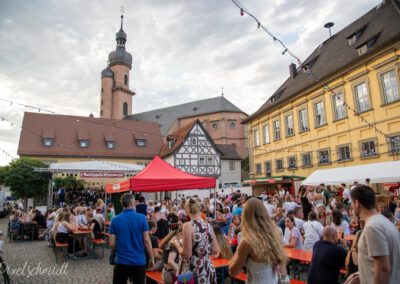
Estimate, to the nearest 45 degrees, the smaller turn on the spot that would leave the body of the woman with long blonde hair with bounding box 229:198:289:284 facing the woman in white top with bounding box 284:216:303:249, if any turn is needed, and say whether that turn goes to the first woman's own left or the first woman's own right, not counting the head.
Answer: approximately 45° to the first woman's own right

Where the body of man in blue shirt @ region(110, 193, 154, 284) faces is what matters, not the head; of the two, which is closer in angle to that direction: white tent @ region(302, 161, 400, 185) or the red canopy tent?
the red canopy tent

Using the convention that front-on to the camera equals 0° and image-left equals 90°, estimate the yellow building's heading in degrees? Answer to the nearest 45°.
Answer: approximately 45°

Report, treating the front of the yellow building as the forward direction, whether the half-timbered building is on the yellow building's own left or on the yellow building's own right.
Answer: on the yellow building's own right

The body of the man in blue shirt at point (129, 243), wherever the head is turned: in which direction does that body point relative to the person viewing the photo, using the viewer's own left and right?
facing away from the viewer

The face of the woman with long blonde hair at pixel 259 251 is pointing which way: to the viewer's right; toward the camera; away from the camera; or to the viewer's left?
away from the camera

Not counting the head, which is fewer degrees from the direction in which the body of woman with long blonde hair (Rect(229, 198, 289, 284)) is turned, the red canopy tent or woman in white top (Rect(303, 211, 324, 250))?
the red canopy tent

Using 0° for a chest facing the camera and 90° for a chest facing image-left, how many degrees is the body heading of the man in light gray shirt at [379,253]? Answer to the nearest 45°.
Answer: approximately 135°

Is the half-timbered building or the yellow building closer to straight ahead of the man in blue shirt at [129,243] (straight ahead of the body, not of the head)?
the half-timbered building
